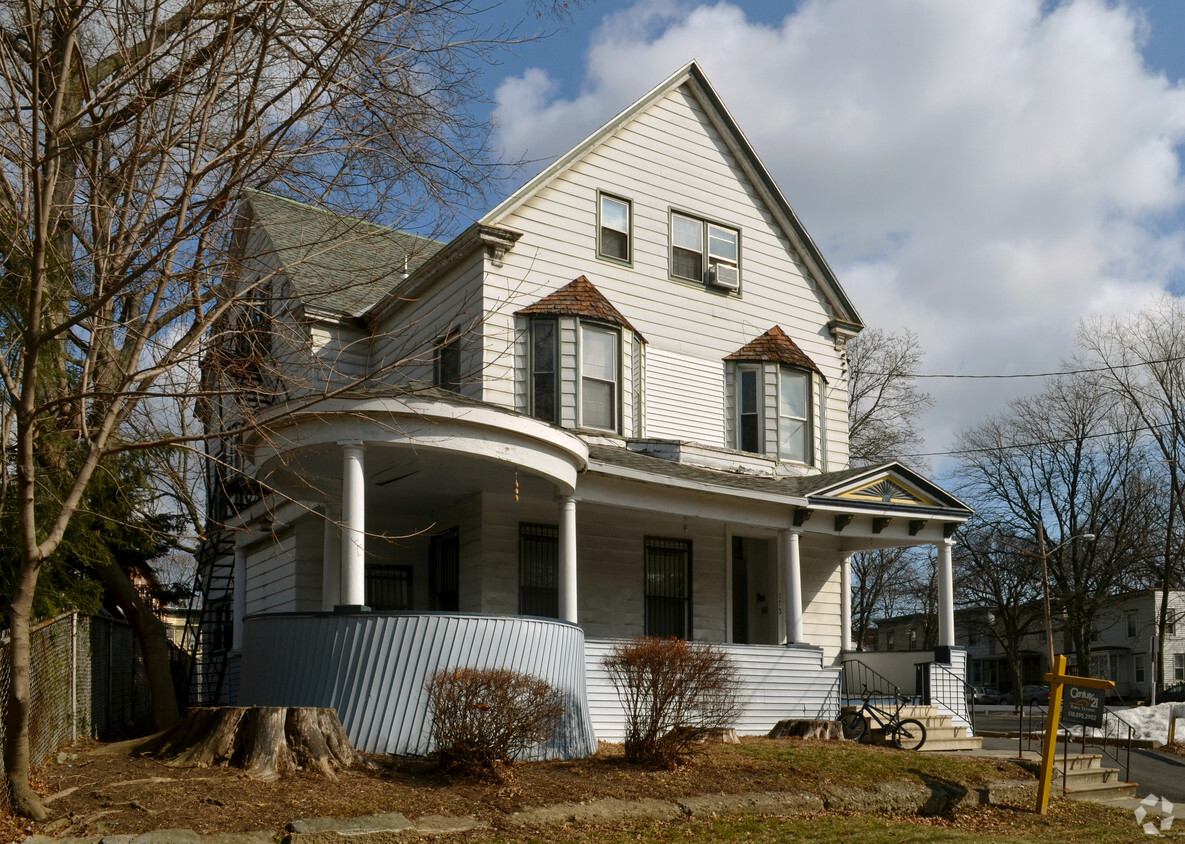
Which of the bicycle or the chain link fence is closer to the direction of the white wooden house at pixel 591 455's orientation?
the bicycle

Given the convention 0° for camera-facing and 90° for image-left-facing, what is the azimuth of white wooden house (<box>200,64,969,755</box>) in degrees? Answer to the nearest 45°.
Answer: approximately 315°

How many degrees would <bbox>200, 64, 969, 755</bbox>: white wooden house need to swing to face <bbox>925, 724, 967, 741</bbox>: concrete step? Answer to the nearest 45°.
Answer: approximately 45° to its left

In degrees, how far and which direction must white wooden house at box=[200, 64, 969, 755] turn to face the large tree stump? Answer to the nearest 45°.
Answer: approximately 45° to its right

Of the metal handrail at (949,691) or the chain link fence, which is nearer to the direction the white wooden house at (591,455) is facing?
the metal handrail

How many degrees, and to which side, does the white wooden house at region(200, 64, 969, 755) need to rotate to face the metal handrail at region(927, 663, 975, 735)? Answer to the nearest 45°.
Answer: approximately 45° to its left

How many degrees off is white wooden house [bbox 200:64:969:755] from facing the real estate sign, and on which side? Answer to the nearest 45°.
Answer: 0° — it already faces it

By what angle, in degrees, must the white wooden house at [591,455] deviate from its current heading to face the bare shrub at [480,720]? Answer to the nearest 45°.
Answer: approximately 45° to its right

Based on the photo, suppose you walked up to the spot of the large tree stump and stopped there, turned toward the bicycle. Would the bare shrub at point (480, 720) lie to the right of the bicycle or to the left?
right
